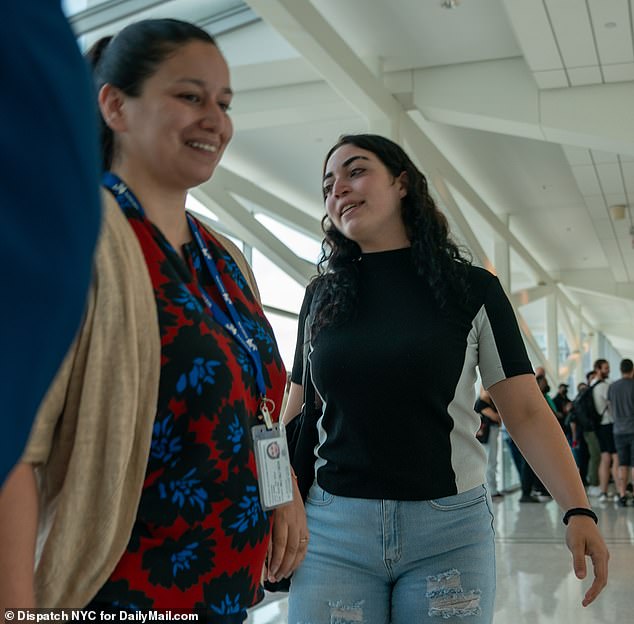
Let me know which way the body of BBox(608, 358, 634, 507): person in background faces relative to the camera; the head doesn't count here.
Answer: away from the camera

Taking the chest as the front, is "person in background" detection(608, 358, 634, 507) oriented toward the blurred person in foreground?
no

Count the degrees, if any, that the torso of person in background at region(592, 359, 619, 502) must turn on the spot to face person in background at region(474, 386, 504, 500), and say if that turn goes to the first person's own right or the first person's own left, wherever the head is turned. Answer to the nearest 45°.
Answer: approximately 135° to the first person's own right

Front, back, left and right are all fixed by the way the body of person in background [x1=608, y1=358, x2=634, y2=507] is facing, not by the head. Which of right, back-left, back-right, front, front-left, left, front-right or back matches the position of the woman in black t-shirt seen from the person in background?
back

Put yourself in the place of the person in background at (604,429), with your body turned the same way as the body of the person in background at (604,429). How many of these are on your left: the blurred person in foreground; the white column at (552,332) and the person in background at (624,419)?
1

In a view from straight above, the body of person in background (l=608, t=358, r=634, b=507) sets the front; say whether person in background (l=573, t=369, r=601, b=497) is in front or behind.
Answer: in front

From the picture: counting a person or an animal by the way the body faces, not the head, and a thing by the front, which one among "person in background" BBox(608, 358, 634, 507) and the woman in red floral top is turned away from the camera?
the person in background

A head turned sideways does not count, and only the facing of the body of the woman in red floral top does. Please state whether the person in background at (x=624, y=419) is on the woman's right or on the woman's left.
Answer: on the woman's left

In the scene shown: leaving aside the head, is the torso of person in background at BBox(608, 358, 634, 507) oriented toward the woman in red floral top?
no

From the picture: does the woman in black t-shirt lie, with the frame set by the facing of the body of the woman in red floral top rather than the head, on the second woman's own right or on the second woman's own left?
on the second woman's own left

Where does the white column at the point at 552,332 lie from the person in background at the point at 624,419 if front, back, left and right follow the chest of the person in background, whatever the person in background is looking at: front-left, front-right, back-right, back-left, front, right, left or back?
front

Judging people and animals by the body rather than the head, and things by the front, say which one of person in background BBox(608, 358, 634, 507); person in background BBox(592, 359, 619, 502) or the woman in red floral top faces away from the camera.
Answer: person in background BBox(608, 358, 634, 507)

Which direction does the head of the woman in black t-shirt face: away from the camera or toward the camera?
toward the camera

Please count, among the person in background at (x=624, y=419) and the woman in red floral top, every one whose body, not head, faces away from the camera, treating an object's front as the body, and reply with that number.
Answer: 1

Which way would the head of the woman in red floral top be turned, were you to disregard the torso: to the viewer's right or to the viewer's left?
to the viewer's right

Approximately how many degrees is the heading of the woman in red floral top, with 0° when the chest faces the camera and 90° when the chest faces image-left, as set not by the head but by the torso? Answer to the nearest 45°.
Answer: approximately 315°
